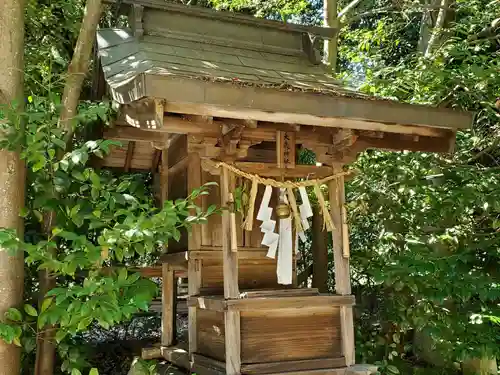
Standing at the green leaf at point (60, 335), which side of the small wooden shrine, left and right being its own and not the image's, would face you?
right

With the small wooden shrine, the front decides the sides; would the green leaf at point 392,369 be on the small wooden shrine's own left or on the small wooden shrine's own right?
on the small wooden shrine's own left

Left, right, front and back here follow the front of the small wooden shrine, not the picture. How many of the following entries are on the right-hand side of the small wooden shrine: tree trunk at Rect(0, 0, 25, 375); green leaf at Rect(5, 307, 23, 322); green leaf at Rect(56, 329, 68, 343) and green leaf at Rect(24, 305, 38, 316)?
4

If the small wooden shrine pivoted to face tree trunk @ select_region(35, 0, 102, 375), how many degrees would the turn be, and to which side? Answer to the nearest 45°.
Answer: approximately 90° to its right

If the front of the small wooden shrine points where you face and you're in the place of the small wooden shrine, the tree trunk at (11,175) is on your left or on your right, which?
on your right

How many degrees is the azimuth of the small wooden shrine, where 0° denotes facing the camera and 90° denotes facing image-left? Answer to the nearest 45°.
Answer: approximately 315°

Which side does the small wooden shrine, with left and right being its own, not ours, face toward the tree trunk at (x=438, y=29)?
left
